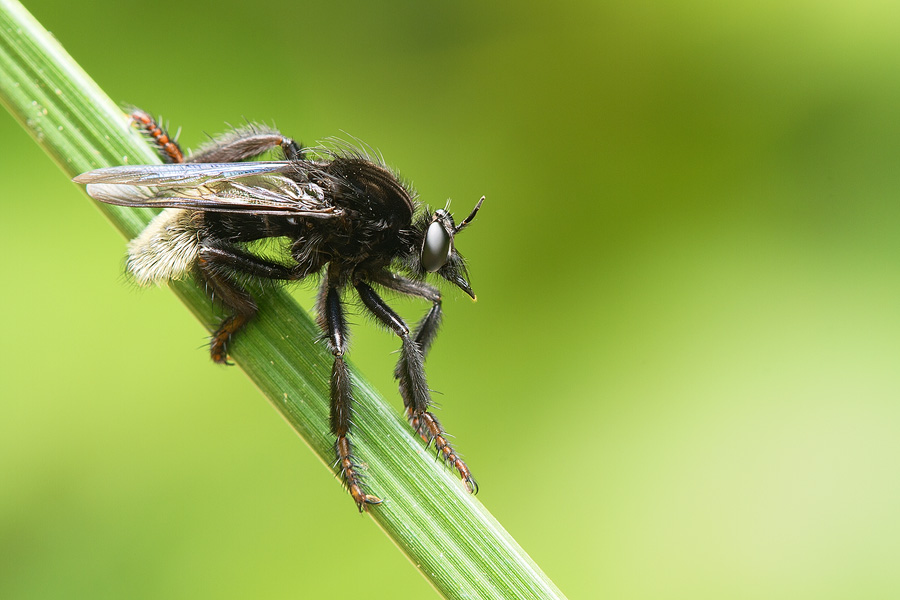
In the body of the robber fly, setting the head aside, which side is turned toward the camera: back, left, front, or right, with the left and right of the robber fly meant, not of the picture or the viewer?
right
